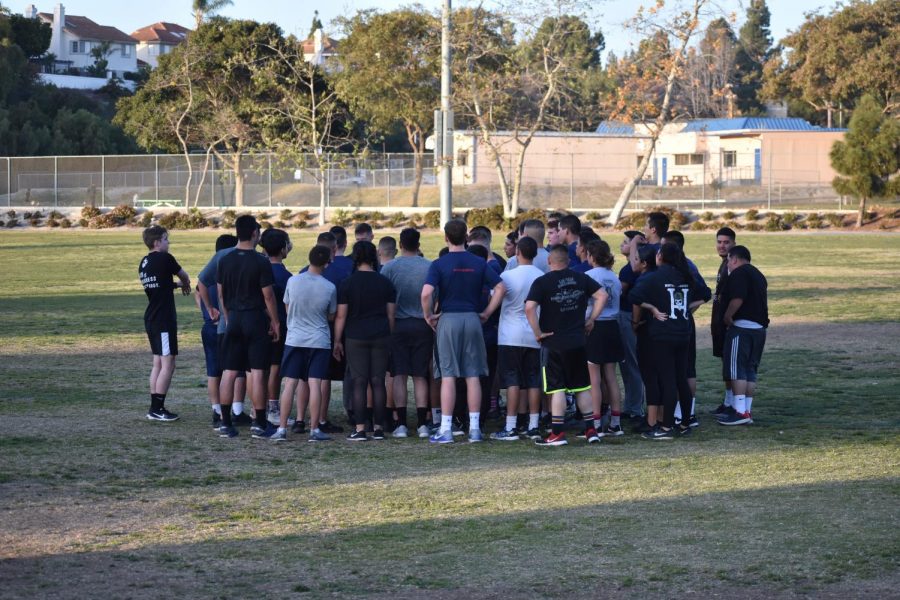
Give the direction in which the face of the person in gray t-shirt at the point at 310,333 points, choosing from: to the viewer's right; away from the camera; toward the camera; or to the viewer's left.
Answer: away from the camera

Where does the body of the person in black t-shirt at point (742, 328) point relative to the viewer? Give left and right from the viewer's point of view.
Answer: facing away from the viewer and to the left of the viewer

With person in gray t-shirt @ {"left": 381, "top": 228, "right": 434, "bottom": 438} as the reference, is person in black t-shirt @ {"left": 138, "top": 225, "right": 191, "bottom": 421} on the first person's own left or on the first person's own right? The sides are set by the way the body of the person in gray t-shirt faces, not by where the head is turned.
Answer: on the first person's own left

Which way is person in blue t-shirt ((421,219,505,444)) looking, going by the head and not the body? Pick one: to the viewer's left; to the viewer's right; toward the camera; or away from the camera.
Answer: away from the camera

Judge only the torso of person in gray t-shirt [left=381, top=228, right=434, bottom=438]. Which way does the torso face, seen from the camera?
away from the camera

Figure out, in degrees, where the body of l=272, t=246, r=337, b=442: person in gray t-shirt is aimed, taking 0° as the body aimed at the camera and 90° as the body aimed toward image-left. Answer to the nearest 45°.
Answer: approximately 180°

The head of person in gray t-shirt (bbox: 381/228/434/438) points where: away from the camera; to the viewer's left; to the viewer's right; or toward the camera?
away from the camera

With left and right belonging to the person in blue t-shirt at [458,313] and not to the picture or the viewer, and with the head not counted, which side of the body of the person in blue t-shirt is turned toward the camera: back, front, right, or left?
back

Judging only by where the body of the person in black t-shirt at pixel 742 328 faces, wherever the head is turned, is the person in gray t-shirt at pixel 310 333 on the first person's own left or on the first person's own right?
on the first person's own left
